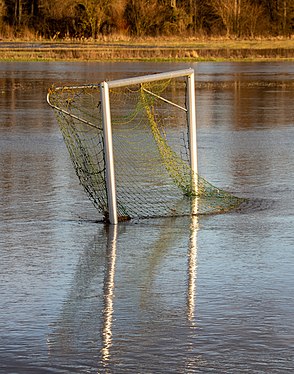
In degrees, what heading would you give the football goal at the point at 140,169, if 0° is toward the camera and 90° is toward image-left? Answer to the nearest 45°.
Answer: approximately 315°
